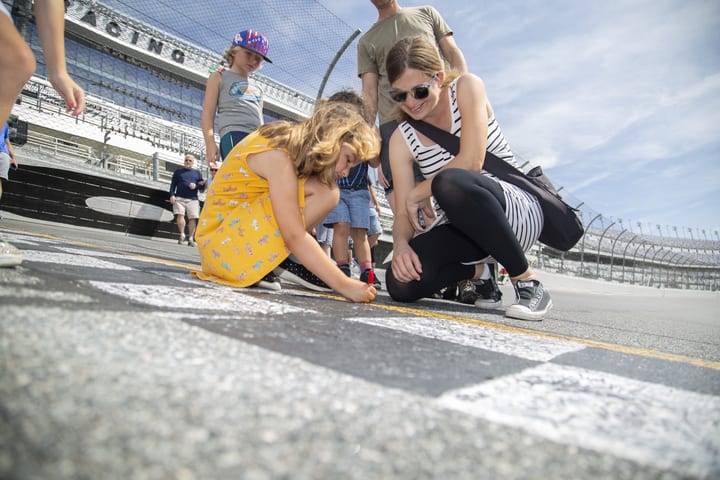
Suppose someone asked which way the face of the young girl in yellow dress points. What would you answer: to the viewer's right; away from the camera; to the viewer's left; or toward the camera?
to the viewer's right

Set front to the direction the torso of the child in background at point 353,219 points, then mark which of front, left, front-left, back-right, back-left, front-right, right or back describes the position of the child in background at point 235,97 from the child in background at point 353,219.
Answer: right

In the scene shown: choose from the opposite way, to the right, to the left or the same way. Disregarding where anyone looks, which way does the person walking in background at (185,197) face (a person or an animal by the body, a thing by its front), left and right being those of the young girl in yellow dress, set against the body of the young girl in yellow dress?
to the right

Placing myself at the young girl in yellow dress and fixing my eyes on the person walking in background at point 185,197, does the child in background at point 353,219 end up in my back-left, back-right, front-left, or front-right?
front-right

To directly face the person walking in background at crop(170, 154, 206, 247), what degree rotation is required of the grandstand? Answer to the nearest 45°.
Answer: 0° — it already faces them

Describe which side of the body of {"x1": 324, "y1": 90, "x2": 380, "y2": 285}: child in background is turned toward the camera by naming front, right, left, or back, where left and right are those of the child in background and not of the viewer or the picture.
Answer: front

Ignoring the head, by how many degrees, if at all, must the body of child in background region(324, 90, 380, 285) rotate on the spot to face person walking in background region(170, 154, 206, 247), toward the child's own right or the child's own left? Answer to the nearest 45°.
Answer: approximately 135° to the child's own right

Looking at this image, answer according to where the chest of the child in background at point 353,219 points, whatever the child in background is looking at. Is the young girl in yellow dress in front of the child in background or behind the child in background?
in front

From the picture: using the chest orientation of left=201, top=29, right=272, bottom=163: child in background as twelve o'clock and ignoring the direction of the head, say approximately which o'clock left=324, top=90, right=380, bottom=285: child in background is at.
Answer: left=324, top=90, right=380, bottom=285: child in background is roughly at 11 o'clock from left=201, top=29, right=272, bottom=163: child in background.

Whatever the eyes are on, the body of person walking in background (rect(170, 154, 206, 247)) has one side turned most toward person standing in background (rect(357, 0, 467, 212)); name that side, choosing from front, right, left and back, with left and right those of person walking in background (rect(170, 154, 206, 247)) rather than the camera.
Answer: front

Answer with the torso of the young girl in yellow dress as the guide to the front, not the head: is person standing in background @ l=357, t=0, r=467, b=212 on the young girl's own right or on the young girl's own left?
on the young girl's own left

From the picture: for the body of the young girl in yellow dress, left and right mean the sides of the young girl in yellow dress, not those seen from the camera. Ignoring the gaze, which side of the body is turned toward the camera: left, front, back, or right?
right

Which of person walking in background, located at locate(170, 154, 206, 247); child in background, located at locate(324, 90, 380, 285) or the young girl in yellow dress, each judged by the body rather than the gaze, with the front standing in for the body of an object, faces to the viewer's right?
the young girl in yellow dress

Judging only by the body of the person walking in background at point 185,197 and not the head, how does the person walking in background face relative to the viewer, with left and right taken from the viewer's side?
facing the viewer
